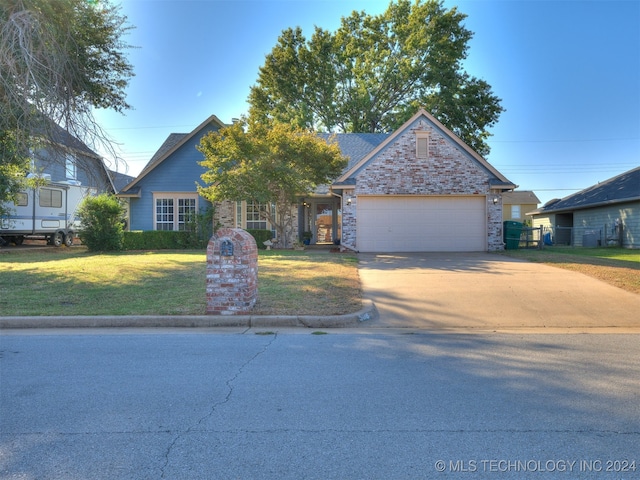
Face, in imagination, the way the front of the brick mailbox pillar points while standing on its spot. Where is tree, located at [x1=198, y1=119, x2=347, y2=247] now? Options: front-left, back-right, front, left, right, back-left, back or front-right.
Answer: back

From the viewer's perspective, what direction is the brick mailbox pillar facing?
toward the camera

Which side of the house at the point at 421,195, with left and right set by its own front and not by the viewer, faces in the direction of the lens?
front

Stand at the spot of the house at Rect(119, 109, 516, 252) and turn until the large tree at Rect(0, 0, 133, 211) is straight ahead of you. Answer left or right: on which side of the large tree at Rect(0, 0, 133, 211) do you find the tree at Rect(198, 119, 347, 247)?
left

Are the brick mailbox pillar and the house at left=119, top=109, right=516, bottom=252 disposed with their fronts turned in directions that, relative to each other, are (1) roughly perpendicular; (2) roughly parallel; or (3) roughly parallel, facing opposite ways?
roughly parallel

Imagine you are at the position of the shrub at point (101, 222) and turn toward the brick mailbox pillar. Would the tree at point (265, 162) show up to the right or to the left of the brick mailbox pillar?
left
